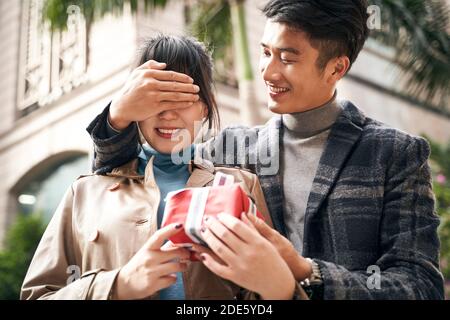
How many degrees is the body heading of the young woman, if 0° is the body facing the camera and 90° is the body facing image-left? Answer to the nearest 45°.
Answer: approximately 0°

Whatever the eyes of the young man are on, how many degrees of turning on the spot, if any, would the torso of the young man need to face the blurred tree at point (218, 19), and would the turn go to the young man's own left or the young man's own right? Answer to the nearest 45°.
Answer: approximately 135° to the young man's own right

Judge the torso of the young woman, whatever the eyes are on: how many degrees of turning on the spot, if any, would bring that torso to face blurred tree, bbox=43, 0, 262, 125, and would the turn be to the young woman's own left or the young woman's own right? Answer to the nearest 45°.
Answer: approximately 180°

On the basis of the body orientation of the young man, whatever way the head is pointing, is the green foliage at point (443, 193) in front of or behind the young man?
behind

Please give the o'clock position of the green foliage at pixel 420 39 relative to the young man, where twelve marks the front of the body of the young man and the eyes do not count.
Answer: The green foliage is roughly at 5 o'clock from the young man.

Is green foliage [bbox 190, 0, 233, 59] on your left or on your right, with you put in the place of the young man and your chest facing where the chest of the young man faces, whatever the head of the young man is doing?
on your right
